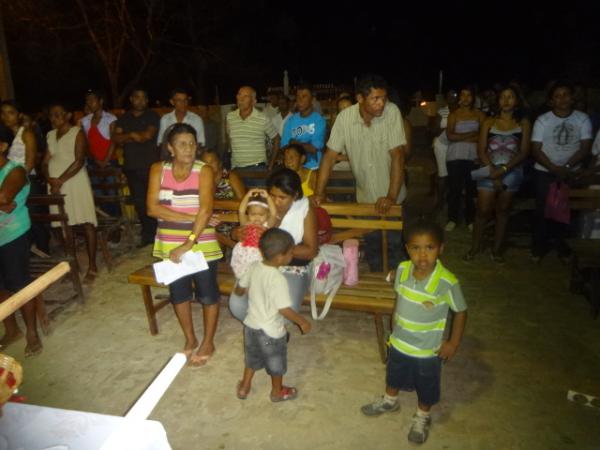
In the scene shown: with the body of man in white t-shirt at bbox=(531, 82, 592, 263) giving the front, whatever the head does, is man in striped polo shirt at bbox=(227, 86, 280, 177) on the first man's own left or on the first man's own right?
on the first man's own right

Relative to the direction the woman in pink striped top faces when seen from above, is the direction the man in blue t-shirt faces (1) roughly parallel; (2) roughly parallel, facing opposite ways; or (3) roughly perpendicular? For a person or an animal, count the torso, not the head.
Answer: roughly parallel

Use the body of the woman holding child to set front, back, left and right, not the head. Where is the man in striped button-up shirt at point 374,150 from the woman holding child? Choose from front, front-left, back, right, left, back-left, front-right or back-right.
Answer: back

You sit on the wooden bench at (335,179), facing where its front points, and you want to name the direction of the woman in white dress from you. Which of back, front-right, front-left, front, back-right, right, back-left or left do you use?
right

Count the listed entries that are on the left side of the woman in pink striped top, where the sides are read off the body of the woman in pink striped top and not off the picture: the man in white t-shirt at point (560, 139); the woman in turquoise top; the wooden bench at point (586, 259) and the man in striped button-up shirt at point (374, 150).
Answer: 3

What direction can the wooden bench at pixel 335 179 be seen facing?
toward the camera

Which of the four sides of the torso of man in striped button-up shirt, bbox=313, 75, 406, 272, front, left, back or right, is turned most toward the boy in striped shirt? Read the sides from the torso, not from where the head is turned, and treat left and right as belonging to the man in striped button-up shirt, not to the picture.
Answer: front

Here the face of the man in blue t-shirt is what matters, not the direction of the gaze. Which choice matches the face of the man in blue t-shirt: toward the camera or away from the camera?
toward the camera

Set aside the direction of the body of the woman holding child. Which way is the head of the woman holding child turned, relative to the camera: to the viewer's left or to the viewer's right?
to the viewer's left

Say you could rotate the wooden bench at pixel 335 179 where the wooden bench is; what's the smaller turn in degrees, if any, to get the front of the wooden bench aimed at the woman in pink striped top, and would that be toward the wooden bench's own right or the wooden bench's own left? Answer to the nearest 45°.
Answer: approximately 45° to the wooden bench's own right

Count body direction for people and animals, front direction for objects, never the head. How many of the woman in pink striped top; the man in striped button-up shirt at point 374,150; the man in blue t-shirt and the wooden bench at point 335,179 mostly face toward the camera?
4

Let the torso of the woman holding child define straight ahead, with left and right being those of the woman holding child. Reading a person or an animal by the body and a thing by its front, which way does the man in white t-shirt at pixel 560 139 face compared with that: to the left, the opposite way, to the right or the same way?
the same way

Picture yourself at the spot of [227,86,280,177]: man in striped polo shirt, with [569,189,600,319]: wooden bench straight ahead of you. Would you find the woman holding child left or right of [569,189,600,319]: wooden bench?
right

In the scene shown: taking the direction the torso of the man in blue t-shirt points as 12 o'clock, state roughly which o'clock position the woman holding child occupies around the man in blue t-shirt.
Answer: The woman holding child is roughly at 12 o'clock from the man in blue t-shirt.

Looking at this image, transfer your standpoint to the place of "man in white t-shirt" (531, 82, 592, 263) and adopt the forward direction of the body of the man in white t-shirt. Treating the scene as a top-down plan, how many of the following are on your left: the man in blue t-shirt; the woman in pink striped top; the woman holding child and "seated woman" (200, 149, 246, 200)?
0

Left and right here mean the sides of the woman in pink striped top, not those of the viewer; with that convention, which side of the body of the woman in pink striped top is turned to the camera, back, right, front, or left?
front

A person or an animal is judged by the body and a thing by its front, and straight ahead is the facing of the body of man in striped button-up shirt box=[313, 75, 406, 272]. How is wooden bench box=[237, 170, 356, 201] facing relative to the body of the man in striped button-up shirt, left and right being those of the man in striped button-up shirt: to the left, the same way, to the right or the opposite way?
the same way

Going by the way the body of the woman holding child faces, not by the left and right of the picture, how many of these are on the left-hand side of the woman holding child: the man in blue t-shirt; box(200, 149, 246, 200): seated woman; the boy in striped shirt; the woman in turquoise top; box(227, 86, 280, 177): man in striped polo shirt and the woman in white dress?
1

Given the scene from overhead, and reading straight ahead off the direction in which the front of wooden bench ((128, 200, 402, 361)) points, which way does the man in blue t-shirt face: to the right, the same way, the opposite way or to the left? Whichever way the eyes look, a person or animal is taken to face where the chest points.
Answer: the same way

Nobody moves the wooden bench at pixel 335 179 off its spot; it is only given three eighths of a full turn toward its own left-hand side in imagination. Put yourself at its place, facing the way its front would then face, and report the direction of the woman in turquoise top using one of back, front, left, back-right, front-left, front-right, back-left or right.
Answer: back

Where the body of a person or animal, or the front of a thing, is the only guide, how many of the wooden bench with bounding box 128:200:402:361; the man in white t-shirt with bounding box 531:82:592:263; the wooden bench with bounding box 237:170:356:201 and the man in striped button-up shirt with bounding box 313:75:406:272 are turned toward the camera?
4

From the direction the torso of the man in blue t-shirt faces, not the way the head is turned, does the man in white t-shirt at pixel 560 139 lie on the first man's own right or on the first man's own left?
on the first man's own left
